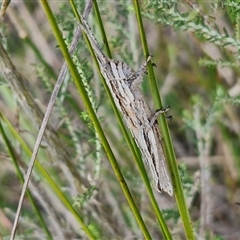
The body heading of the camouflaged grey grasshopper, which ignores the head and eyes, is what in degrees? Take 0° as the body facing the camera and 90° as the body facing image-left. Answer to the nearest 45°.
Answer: approximately 90°
